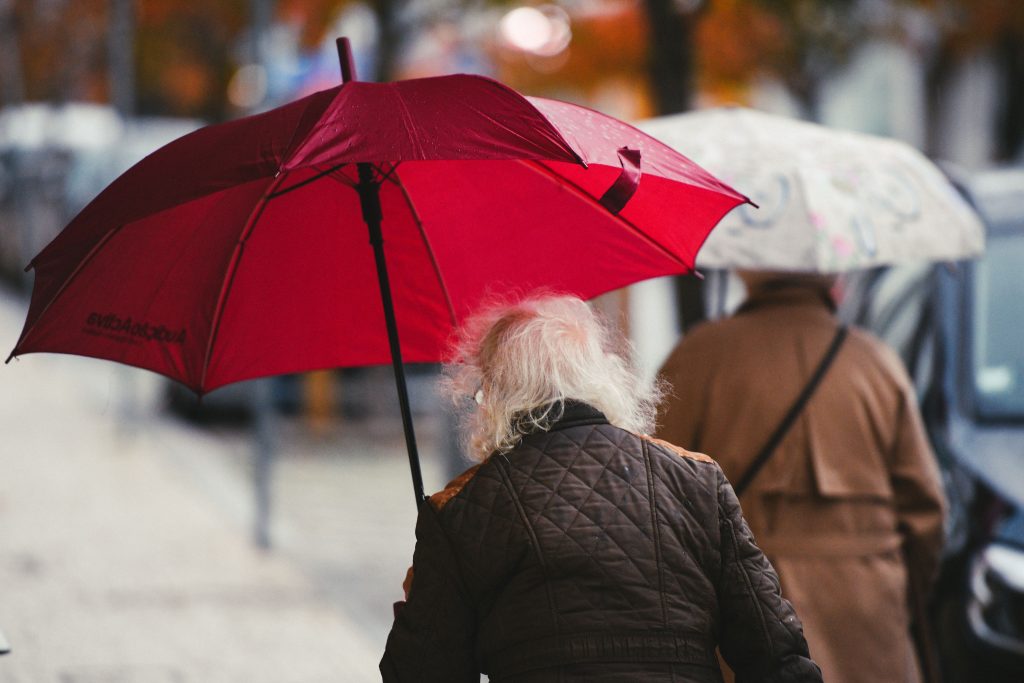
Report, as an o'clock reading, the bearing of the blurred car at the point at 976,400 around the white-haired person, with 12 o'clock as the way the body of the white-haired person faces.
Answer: The blurred car is roughly at 1 o'clock from the white-haired person.

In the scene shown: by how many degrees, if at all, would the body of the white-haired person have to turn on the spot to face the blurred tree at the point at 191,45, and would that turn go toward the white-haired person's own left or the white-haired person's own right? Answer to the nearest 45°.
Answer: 0° — they already face it

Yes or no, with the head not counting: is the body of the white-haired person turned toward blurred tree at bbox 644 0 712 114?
yes

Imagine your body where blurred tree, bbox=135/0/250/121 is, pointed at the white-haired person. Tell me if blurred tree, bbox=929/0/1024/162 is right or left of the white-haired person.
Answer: left

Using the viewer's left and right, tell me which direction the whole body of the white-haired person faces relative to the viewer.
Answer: facing away from the viewer
